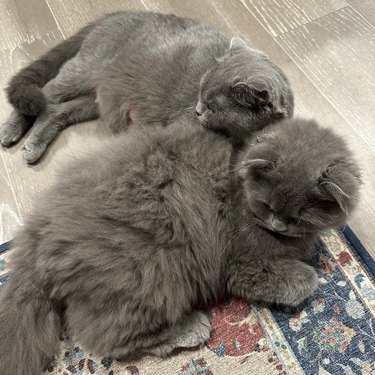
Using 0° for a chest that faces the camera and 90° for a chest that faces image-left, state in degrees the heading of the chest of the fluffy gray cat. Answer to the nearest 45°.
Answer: approximately 270°

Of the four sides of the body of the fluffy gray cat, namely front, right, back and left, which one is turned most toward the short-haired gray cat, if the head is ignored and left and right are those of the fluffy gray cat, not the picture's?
left
